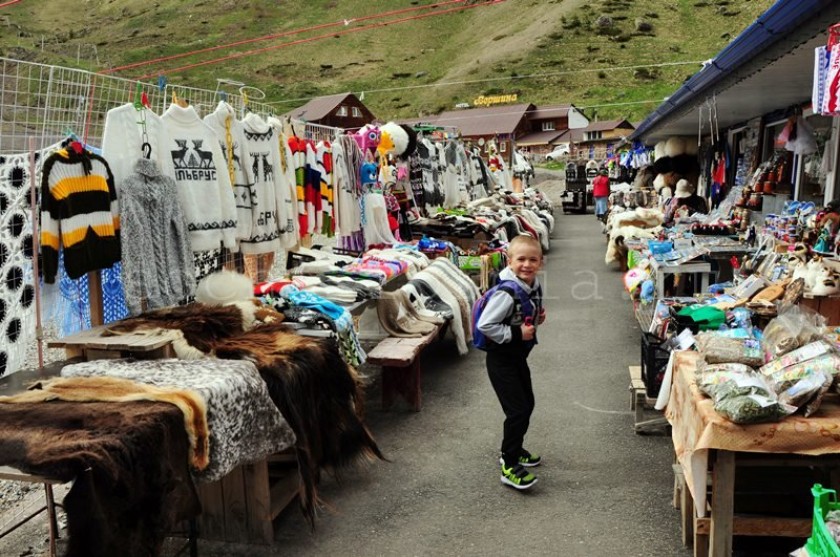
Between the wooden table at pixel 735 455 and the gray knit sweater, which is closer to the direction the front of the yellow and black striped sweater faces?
the wooden table

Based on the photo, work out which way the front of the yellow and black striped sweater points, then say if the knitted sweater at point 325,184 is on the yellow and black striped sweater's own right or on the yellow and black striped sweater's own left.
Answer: on the yellow and black striped sweater's own left

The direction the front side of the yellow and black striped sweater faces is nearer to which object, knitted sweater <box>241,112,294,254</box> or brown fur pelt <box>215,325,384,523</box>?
the brown fur pelt

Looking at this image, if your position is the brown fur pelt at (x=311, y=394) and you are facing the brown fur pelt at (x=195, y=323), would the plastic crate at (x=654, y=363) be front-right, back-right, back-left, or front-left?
back-right

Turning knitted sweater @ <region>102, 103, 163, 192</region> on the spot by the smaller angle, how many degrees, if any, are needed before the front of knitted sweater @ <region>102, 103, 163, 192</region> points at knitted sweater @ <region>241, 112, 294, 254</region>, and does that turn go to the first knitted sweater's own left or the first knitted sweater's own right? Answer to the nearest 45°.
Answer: approximately 90° to the first knitted sweater's own left

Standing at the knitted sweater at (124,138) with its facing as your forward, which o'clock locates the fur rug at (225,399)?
The fur rug is roughly at 1 o'clock from the knitted sweater.

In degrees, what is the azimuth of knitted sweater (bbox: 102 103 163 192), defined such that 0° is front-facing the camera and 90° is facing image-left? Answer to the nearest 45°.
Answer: approximately 315°

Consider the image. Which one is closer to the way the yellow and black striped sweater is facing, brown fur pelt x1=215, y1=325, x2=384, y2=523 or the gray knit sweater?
the brown fur pelt

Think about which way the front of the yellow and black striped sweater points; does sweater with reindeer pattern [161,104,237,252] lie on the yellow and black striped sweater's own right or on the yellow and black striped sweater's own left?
on the yellow and black striped sweater's own left

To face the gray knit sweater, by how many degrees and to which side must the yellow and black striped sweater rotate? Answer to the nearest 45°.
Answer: approximately 90° to its left

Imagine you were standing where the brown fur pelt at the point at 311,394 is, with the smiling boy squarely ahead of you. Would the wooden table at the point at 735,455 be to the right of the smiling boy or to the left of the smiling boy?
right

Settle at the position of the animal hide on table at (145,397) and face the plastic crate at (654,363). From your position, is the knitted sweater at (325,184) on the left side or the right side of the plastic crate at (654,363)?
left
